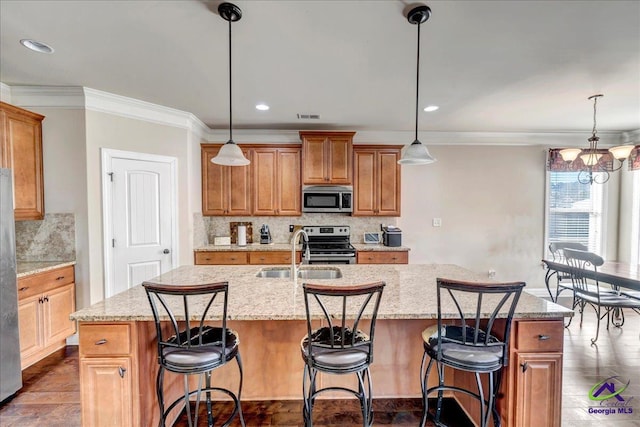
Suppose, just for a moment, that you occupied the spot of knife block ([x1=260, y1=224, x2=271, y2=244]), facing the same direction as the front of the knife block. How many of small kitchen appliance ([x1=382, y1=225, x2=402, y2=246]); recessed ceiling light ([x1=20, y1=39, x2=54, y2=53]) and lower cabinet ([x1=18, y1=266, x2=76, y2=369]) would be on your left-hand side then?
1

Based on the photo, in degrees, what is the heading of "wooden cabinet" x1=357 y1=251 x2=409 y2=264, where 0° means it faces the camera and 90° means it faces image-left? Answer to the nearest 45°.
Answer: approximately 0°

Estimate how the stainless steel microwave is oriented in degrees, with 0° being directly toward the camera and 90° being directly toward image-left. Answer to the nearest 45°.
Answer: approximately 0°

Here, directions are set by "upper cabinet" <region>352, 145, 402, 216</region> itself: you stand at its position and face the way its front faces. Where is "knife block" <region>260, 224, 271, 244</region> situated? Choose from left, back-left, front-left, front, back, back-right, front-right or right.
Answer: right

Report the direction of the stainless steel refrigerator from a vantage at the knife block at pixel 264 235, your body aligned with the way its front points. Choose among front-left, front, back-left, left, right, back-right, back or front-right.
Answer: front-right

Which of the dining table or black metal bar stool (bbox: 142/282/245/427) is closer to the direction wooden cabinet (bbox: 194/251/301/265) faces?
the black metal bar stool

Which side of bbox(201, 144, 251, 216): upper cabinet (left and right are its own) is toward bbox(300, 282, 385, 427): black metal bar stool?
front

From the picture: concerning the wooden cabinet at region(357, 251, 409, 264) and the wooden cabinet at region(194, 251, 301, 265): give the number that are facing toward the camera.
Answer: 2
